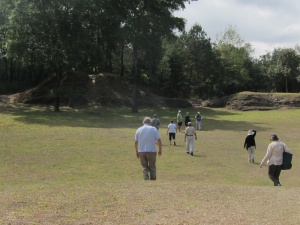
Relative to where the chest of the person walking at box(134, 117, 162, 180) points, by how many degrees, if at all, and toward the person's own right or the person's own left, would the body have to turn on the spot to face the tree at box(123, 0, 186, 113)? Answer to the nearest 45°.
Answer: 0° — they already face it

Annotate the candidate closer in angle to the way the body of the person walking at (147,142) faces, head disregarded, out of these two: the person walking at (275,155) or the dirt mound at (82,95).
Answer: the dirt mound

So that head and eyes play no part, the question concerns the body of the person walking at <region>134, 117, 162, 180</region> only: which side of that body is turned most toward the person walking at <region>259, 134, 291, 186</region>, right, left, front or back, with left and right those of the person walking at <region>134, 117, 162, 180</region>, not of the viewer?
right

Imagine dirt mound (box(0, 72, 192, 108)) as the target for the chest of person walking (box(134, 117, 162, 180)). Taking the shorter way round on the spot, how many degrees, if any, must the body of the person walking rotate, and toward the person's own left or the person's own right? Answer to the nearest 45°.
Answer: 0° — they already face it

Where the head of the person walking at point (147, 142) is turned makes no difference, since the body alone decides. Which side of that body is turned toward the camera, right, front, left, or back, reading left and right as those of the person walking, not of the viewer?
back
